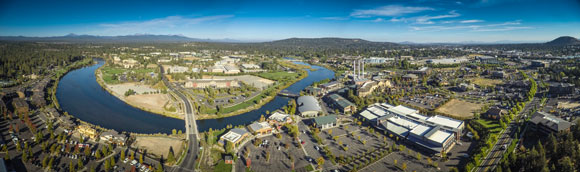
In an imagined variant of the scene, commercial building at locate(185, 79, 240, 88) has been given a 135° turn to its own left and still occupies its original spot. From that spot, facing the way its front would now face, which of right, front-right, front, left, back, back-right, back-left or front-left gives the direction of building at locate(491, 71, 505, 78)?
front-right

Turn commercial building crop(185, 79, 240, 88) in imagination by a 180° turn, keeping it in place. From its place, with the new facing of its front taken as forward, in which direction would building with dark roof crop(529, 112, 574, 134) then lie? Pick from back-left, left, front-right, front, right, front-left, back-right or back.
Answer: back-right

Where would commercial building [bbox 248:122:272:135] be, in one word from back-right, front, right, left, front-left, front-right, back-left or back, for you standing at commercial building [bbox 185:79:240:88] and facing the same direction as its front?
front

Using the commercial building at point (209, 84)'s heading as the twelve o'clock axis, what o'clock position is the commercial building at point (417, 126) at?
the commercial building at point (417, 126) is roughly at 11 o'clock from the commercial building at point (209, 84).

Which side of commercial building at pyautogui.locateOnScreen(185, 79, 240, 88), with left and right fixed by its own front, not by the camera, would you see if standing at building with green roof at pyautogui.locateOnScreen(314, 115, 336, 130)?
front

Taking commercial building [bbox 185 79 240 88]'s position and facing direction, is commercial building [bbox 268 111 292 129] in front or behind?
in front

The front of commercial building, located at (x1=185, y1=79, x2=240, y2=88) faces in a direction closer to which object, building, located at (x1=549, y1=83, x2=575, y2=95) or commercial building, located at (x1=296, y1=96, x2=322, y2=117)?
the commercial building

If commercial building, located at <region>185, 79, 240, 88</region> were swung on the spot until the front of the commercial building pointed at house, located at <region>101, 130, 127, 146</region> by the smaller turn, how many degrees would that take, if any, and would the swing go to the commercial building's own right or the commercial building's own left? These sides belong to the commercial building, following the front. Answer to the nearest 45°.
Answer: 0° — it already faces it

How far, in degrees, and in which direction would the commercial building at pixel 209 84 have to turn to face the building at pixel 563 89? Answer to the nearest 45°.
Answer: approximately 45° to its left

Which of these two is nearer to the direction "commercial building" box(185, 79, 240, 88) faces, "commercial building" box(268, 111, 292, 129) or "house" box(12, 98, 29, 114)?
the commercial building

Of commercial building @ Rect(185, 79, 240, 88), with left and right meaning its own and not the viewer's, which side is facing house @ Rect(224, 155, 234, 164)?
front

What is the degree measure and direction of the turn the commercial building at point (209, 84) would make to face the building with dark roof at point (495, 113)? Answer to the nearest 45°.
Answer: approximately 45° to its left

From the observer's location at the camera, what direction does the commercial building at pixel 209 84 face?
facing the viewer
